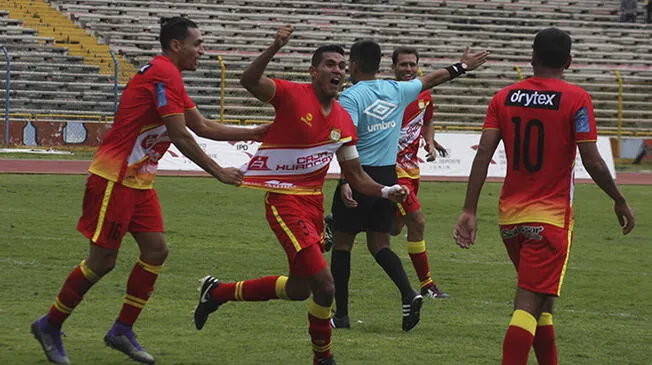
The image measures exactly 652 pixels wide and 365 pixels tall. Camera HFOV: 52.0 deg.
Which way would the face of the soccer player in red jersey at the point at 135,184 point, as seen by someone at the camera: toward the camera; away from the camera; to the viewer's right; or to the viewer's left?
to the viewer's right

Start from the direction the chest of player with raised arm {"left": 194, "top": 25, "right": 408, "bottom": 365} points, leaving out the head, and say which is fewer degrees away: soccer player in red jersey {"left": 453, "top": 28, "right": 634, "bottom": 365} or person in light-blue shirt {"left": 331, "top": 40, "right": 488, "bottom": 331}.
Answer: the soccer player in red jersey

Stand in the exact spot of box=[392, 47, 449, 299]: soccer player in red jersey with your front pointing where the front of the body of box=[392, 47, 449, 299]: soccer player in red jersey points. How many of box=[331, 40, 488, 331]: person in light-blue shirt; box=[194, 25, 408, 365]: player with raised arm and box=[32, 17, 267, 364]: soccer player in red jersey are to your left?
0

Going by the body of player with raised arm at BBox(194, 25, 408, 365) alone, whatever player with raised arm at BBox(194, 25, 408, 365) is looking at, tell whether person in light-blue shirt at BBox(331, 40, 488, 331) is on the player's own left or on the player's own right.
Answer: on the player's own left

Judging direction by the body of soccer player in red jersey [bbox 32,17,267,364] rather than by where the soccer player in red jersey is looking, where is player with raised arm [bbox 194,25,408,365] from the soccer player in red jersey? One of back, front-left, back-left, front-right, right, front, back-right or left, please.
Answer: front

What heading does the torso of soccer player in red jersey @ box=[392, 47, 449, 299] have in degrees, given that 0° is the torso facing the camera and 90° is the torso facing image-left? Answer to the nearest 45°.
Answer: approximately 315°

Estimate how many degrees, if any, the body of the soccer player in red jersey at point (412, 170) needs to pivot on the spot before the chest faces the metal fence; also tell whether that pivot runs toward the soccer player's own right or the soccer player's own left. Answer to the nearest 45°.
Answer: approximately 180°

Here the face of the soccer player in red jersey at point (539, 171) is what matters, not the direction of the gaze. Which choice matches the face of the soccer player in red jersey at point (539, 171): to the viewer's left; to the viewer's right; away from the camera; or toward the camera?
away from the camera

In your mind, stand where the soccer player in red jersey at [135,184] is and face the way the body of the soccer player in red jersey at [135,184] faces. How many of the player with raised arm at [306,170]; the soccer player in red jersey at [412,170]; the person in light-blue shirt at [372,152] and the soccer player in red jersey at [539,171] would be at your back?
0

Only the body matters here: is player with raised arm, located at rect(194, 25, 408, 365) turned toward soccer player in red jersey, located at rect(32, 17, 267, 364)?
no

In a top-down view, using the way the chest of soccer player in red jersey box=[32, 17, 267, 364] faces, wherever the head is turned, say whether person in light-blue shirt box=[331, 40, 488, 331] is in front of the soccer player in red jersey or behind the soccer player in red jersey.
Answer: in front

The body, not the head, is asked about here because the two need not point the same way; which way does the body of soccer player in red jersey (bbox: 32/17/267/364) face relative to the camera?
to the viewer's right

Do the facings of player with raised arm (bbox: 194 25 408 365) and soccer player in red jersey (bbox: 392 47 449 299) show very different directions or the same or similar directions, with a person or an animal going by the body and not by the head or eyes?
same or similar directions
